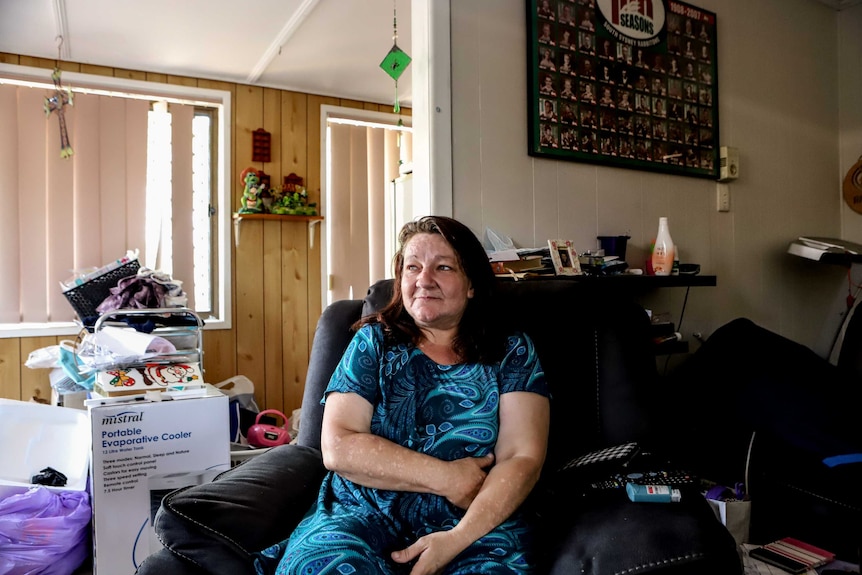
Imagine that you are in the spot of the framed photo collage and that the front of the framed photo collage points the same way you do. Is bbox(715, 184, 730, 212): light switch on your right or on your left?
on your left

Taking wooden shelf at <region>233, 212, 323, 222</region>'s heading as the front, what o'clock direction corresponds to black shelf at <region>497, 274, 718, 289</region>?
black shelf at <region>497, 274, 718, 289</region> is roughly at 11 o'clock from wooden shelf at <region>233, 212, 323, 222</region>.

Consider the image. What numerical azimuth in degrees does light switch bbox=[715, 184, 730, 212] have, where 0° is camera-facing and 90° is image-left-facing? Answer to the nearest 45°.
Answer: approximately 315°

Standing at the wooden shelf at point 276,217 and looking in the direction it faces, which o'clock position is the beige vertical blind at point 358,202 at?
The beige vertical blind is roughly at 8 o'clock from the wooden shelf.

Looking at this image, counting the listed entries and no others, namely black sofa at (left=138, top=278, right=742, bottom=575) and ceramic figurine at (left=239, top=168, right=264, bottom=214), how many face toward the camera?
2

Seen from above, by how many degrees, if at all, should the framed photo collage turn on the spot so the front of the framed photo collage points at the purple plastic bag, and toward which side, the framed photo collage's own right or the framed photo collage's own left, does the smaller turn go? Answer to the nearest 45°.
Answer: approximately 90° to the framed photo collage's own right

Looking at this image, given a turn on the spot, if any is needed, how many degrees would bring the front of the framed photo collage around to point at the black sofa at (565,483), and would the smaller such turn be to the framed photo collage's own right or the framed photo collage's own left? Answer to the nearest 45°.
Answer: approximately 45° to the framed photo collage's own right

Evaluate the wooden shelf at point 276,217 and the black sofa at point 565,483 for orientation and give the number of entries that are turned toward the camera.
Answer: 2

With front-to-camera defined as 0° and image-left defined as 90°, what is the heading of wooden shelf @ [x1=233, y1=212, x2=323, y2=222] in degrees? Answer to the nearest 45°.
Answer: approximately 0°
